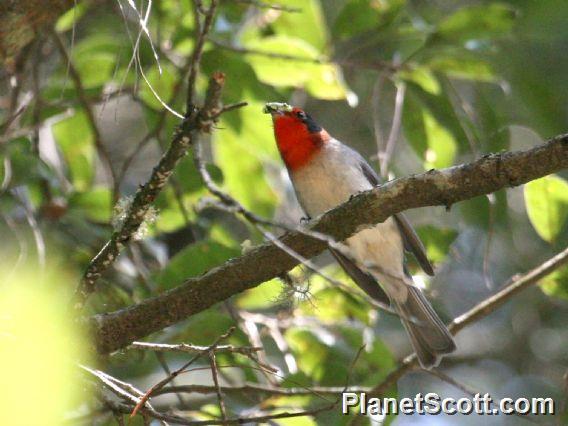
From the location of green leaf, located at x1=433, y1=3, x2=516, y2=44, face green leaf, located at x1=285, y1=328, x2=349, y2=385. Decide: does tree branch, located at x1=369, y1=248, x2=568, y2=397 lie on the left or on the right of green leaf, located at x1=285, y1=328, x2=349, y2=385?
left

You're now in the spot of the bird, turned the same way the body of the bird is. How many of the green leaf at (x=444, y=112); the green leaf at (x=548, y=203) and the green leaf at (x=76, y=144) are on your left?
2

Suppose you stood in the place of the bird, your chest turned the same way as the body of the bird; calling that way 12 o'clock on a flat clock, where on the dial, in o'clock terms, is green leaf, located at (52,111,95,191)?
The green leaf is roughly at 2 o'clock from the bird.

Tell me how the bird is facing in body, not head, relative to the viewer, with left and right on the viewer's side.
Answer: facing the viewer and to the left of the viewer

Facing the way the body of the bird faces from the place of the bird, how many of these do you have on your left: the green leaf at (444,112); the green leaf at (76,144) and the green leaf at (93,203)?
1

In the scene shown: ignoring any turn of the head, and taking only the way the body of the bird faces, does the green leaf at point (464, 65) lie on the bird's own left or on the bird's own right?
on the bird's own left

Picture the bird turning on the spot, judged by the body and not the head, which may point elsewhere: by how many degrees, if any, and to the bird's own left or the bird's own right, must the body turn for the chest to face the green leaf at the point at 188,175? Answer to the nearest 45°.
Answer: approximately 90° to the bird's own right

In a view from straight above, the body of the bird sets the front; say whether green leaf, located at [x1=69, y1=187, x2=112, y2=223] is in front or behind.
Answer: in front
